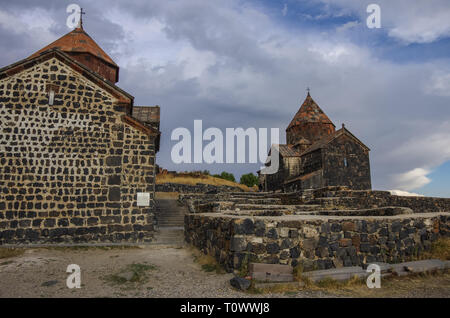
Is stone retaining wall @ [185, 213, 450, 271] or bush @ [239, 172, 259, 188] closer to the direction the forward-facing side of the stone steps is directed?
the stone retaining wall

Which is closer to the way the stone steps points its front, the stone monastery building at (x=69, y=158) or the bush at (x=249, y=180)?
the stone monastery building

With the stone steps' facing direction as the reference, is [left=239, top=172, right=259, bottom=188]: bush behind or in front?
behind

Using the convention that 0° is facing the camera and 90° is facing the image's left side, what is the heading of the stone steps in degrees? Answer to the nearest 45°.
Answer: approximately 0°

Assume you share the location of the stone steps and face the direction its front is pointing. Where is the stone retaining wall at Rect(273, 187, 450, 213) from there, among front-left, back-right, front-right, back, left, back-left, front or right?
left

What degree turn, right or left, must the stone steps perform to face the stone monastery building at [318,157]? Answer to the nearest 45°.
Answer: approximately 135° to its left

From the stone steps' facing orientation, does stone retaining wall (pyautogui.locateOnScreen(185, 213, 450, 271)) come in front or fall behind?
in front

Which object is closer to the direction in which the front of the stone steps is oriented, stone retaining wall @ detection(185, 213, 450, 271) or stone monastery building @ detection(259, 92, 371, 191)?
the stone retaining wall

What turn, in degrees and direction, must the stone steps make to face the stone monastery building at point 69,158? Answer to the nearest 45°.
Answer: approximately 45° to its right
